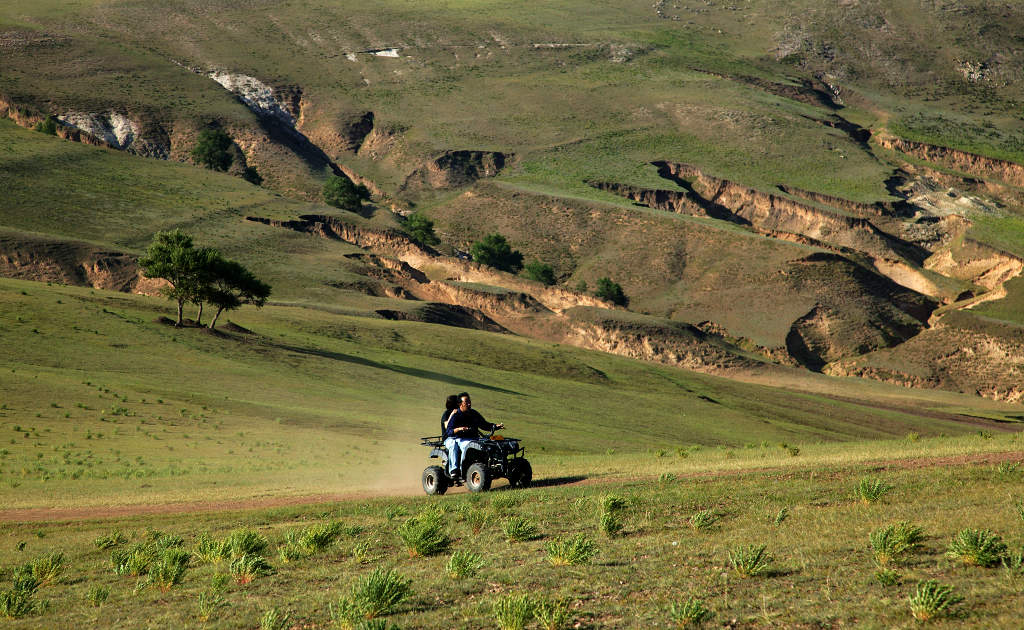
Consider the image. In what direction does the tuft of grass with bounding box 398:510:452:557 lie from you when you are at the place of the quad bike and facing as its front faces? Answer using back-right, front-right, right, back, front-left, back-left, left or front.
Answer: front-right

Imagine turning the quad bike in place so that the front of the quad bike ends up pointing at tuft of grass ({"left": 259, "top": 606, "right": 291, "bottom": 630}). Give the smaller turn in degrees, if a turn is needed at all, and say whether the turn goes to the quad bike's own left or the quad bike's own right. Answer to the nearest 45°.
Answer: approximately 45° to the quad bike's own right

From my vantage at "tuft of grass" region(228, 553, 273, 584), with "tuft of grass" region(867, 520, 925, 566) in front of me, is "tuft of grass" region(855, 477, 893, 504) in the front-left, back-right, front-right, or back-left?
front-left

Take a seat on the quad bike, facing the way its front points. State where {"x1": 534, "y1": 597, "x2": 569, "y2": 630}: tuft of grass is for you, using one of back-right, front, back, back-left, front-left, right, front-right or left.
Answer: front-right

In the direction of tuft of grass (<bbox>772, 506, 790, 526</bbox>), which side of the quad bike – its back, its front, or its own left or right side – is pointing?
front

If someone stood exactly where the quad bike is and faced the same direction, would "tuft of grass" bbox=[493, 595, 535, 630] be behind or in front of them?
in front

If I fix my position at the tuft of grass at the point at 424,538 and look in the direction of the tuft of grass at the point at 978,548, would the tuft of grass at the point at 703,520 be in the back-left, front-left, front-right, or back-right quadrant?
front-left

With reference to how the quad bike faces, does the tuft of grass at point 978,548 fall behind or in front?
in front

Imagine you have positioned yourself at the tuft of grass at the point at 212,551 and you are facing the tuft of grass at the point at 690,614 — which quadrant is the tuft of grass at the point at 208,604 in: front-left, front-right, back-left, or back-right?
front-right

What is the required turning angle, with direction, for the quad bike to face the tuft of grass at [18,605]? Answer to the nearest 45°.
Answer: approximately 90° to its right

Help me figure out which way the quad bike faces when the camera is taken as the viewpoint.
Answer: facing the viewer and to the right of the viewer

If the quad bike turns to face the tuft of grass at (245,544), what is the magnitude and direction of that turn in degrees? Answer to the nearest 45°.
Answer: approximately 90° to its right
